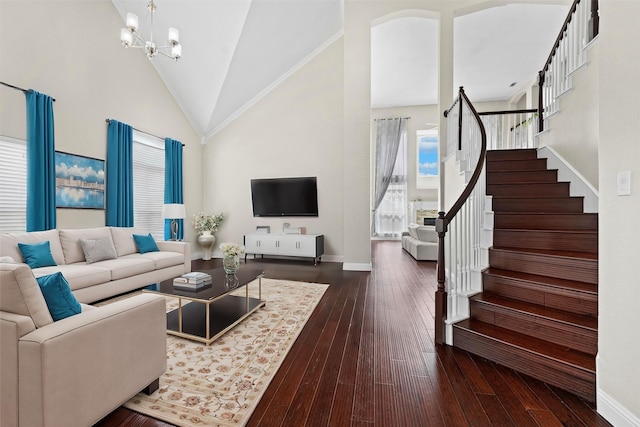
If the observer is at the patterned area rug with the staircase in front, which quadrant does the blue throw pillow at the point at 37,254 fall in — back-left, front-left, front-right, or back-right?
back-left

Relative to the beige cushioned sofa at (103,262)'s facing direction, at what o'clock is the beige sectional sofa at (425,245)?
the beige sectional sofa at (425,245) is roughly at 11 o'clock from the beige cushioned sofa at (103,262).

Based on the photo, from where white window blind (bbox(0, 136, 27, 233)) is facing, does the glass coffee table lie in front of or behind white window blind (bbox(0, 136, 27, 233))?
in front

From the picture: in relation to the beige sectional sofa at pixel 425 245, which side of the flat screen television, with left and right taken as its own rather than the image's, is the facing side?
left

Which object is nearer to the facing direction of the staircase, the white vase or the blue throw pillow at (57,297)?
the blue throw pillow

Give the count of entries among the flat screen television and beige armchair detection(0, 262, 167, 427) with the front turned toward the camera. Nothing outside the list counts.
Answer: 1

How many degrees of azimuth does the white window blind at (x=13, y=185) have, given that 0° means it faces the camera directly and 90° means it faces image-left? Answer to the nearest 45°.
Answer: approximately 315°

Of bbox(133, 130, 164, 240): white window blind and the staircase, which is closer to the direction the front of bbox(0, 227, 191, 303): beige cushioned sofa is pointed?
the staircase

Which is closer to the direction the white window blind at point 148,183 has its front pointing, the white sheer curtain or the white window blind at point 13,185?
the white sheer curtain

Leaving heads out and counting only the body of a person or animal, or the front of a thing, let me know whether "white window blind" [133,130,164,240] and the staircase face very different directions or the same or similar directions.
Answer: very different directions

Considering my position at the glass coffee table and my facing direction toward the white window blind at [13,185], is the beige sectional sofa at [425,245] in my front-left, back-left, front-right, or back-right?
back-right

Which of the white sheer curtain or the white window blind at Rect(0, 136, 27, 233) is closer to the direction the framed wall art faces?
the white sheer curtain
